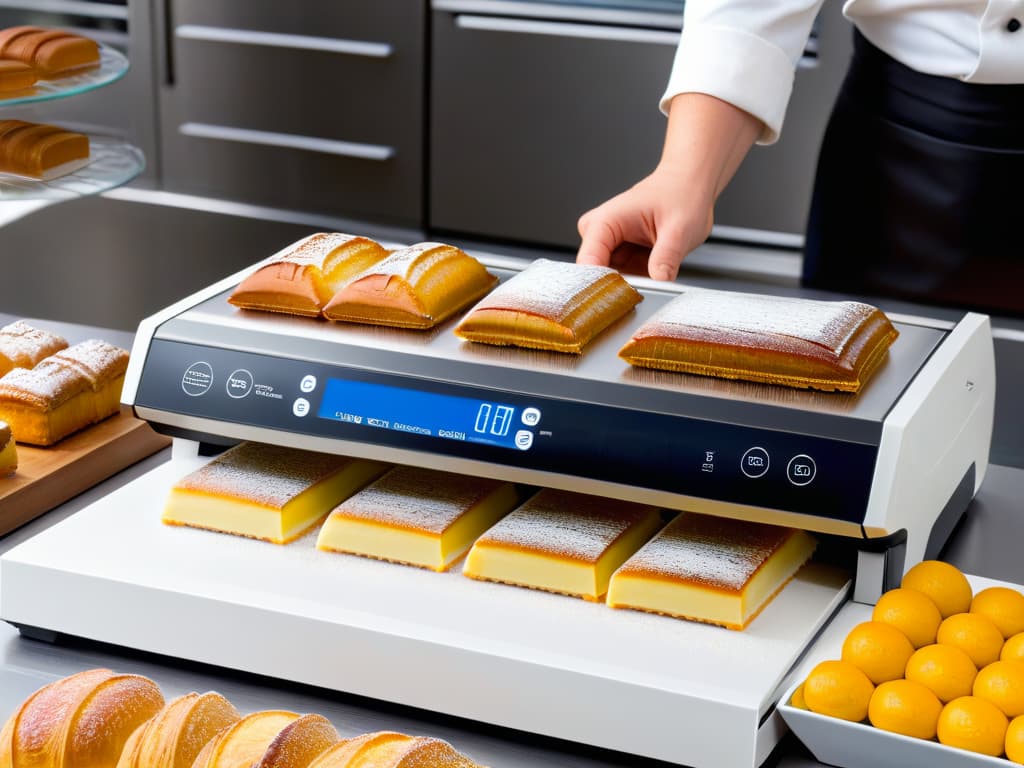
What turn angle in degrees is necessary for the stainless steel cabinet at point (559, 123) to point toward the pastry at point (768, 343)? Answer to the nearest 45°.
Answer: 0° — it already faces it

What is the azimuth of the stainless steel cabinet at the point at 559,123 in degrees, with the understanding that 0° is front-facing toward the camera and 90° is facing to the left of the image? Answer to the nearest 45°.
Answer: approximately 0°

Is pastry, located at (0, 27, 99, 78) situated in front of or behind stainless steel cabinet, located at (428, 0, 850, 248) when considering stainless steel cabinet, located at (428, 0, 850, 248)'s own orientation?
in front

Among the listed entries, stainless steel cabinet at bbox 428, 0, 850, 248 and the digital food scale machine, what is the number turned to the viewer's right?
0

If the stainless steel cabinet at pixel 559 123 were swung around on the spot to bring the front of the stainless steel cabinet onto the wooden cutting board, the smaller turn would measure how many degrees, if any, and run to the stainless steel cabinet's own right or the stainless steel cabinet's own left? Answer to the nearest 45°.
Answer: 0° — it already faces it

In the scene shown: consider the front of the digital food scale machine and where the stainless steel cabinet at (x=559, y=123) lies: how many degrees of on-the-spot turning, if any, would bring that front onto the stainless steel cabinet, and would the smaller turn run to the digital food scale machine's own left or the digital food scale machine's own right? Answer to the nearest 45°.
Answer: approximately 135° to the digital food scale machine's own right

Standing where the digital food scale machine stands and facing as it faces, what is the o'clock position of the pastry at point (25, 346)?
The pastry is roughly at 3 o'clock from the digital food scale machine.

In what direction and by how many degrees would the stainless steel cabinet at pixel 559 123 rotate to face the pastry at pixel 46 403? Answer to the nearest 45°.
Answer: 0° — it already faces it

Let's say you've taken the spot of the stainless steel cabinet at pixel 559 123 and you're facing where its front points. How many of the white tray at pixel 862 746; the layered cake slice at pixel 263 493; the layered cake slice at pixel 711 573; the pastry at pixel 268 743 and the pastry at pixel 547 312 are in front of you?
5

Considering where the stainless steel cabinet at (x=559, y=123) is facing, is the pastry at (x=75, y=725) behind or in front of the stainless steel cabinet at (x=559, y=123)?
in front
